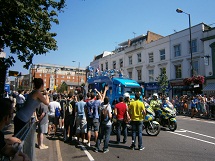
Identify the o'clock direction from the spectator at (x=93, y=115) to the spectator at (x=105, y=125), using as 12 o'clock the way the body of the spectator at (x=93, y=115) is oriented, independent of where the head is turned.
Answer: the spectator at (x=105, y=125) is roughly at 5 o'clock from the spectator at (x=93, y=115).

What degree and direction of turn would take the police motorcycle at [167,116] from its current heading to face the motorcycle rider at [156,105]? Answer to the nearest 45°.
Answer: approximately 180°

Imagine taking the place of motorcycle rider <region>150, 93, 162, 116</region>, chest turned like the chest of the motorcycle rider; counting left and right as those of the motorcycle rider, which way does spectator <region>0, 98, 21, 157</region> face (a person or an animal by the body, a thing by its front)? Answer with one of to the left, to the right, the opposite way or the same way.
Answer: to the left

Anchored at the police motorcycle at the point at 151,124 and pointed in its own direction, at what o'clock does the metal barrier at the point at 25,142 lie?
The metal barrier is roughly at 2 o'clock from the police motorcycle.

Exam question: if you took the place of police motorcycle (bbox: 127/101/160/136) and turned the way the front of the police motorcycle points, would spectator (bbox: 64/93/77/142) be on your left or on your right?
on your right

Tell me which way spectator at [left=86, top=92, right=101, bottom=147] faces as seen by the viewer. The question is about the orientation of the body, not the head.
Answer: away from the camera

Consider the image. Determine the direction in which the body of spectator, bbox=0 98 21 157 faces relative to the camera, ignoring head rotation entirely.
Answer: to the viewer's right

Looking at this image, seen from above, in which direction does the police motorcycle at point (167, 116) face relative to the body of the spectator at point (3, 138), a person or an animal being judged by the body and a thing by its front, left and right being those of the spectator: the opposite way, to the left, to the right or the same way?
to the right

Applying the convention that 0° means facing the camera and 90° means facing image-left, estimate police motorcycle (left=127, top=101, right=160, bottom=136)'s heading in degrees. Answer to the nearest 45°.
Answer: approximately 315°

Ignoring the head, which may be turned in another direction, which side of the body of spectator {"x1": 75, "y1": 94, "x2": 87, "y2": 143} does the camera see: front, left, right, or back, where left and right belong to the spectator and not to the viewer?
back
